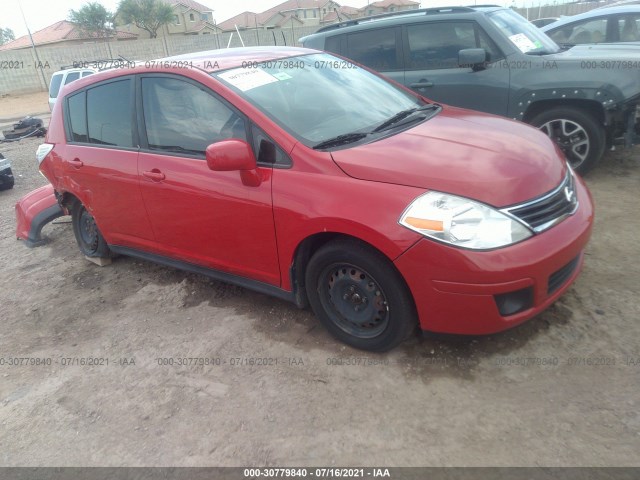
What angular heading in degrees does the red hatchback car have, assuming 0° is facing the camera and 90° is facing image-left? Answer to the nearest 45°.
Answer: approximately 315°

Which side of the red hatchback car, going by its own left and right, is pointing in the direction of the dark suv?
left

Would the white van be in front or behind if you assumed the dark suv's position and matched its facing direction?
behind

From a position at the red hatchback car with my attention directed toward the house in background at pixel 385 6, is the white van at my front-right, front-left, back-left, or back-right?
front-left

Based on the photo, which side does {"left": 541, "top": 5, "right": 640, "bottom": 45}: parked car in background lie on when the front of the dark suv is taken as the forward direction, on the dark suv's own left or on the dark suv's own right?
on the dark suv's own left

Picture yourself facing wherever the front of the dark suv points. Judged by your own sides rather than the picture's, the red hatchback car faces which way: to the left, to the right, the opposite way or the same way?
the same way

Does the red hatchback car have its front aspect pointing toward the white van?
no

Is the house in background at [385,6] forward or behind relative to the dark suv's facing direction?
behind

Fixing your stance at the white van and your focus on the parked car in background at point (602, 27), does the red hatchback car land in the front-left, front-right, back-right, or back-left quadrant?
front-right

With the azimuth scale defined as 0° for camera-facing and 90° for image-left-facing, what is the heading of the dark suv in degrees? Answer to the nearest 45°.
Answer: approximately 315°

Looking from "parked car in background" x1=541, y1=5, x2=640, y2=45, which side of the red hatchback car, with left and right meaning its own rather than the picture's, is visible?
left

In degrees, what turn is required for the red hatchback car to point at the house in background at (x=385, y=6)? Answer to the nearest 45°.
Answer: approximately 135° to its left

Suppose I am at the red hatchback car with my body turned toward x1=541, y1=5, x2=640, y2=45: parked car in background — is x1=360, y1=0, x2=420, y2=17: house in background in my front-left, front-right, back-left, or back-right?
front-left

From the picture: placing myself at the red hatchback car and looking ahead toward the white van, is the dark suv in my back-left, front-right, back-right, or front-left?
front-right

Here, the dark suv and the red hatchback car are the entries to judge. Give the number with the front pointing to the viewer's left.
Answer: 0
